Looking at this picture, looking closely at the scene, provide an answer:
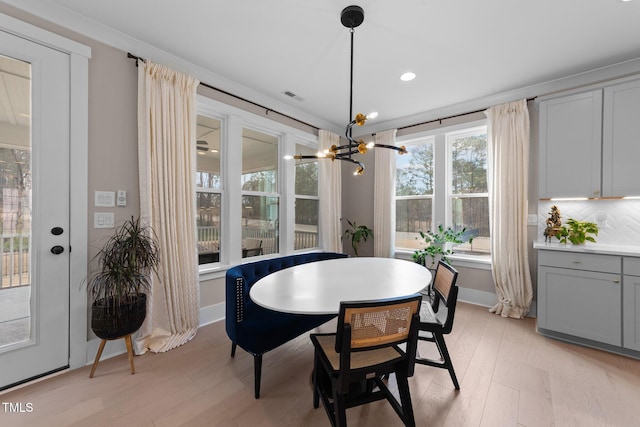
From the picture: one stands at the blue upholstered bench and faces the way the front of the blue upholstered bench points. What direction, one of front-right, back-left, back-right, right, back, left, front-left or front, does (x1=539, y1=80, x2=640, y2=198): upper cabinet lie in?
front-left

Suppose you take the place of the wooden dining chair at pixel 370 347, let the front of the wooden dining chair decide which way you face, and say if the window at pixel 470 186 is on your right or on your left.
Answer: on your right

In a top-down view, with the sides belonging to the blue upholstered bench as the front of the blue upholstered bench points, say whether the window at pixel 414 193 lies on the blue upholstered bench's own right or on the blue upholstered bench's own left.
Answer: on the blue upholstered bench's own left

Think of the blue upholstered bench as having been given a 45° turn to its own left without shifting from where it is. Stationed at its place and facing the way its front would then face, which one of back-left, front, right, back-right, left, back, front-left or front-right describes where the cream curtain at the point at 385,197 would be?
front-left

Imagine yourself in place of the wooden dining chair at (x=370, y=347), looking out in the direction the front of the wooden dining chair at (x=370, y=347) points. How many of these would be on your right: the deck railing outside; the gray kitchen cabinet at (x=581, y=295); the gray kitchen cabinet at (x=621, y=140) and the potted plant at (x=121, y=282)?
2

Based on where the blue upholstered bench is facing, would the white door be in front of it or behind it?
behind

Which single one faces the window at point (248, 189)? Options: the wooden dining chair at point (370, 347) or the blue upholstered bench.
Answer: the wooden dining chair

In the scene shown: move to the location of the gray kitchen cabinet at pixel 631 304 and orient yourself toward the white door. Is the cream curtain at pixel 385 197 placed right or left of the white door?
right

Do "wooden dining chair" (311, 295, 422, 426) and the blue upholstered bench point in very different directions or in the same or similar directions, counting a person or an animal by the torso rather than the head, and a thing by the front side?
very different directions

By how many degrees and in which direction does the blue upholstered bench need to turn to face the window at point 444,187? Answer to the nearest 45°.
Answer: approximately 90° to its left

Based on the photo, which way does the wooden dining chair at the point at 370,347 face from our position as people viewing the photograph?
facing away from the viewer and to the left of the viewer
